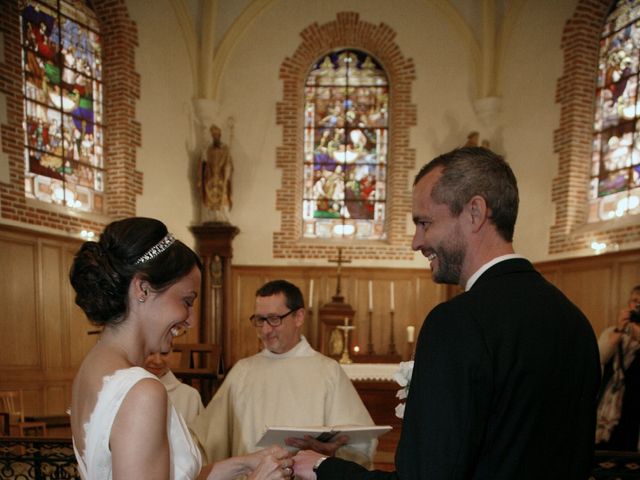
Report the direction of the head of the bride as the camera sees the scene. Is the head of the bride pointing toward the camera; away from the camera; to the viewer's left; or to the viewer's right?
to the viewer's right

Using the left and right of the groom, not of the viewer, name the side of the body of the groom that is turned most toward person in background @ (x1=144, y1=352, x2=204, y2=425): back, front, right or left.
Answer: front

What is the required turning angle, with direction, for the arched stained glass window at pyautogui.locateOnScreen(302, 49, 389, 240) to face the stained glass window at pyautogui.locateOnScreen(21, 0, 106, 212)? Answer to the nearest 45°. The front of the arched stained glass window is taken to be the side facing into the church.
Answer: approximately 45° to its right

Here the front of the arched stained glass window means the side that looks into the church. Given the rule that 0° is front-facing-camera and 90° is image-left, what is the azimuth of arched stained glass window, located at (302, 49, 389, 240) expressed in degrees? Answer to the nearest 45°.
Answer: approximately 0°

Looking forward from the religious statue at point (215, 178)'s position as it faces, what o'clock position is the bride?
The bride is roughly at 12 o'clock from the religious statue.

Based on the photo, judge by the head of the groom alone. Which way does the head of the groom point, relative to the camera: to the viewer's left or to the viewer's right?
to the viewer's left

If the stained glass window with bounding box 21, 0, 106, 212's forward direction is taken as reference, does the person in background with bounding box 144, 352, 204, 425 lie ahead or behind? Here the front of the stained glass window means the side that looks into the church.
ahead

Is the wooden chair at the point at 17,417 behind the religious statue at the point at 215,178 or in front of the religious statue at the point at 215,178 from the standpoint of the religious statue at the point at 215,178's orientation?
in front

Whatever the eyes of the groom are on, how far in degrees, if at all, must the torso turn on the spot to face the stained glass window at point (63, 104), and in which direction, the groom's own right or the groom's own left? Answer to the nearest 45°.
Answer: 0° — they already face it

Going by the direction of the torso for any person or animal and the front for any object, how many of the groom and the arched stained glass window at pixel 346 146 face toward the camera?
1

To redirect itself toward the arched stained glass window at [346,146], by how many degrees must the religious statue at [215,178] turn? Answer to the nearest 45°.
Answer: approximately 90° to its left

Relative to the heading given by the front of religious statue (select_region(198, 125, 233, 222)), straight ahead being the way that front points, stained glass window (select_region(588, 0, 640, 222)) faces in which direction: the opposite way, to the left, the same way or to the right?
to the right

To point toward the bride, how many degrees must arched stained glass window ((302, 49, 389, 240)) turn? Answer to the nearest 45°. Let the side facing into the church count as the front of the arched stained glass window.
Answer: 0° — it already faces them

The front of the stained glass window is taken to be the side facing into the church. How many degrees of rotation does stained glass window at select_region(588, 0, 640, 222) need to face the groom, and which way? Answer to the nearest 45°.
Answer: approximately 45° to its left
